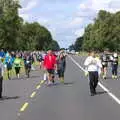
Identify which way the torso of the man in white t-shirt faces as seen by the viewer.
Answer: toward the camera

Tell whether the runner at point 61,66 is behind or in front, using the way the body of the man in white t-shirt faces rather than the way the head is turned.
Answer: behind
